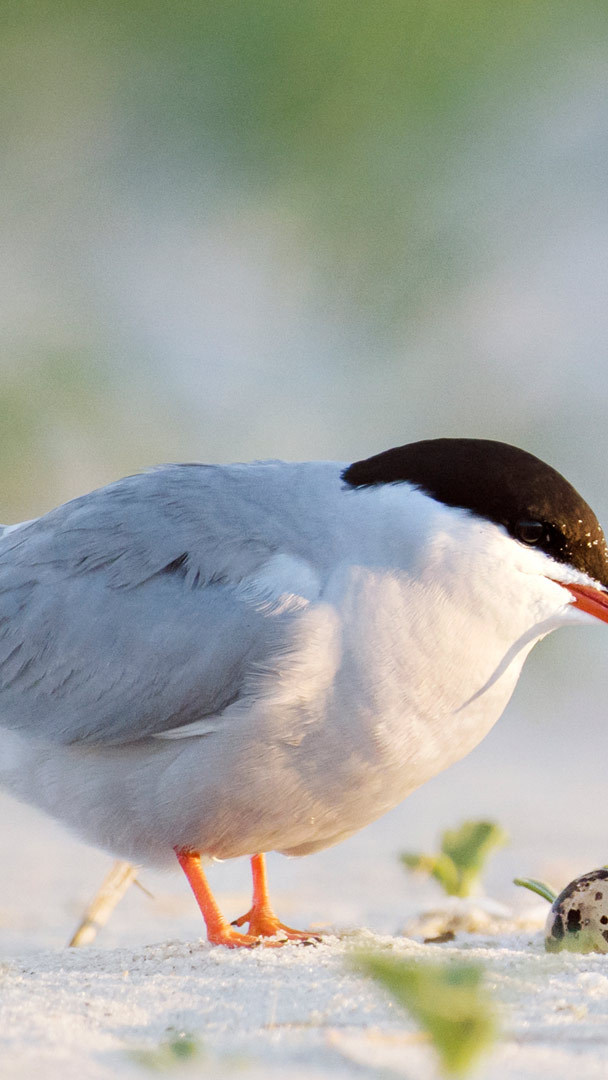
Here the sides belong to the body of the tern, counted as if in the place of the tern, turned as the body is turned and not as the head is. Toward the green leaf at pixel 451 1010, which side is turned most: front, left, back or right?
right

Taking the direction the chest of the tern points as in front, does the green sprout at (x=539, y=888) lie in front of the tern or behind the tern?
in front

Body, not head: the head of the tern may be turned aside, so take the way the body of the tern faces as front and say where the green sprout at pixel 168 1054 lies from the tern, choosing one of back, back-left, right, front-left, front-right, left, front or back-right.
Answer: right

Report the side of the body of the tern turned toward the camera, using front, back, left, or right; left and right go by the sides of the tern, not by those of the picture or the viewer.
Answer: right

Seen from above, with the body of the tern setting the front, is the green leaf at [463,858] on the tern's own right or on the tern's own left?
on the tern's own left

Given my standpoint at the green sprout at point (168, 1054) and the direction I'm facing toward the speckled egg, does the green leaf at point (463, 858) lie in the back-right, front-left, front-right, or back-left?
front-left

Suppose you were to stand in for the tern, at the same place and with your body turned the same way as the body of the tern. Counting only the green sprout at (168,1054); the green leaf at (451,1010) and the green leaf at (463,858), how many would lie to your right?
2

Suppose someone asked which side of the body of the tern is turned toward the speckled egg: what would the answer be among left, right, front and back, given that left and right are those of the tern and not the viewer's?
front
